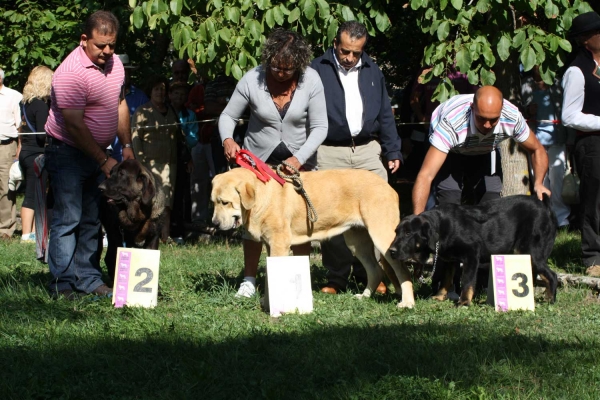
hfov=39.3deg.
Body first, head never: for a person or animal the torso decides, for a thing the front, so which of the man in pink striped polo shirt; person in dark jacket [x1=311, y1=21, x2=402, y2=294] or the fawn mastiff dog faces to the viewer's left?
the fawn mastiff dog

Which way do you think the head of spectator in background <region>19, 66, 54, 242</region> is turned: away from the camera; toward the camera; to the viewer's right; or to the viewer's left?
away from the camera

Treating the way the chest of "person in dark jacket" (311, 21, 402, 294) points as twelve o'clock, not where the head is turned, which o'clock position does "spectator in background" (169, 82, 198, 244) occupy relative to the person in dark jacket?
The spectator in background is roughly at 5 o'clock from the person in dark jacket.

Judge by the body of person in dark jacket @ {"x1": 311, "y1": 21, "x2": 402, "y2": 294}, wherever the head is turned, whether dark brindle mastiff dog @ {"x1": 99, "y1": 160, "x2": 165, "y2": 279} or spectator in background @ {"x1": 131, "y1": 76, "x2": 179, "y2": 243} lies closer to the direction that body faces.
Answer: the dark brindle mastiff dog

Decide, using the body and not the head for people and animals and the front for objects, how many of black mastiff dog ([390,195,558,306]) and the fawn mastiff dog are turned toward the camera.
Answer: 0

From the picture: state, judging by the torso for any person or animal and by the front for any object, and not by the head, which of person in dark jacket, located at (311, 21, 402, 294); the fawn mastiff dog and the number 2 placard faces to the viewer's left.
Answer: the fawn mastiff dog

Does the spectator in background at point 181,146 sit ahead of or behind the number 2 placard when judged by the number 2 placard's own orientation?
behind

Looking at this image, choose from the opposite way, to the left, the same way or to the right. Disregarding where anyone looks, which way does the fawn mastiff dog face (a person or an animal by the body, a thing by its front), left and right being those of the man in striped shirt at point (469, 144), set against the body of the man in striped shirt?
to the right

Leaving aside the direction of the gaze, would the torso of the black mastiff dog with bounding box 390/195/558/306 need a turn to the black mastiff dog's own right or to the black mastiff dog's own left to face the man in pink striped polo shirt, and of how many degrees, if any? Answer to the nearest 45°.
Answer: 0° — it already faces them

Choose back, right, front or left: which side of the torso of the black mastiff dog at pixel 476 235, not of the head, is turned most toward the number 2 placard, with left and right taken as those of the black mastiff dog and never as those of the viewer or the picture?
front

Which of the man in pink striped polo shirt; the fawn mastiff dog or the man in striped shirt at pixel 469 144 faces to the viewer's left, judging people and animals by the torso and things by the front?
the fawn mastiff dog

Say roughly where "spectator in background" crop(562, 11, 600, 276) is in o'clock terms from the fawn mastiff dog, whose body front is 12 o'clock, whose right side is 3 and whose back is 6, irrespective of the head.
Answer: The spectator in background is roughly at 5 o'clock from the fawn mastiff dog.

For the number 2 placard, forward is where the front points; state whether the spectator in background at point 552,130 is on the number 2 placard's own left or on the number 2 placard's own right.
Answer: on the number 2 placard's own left

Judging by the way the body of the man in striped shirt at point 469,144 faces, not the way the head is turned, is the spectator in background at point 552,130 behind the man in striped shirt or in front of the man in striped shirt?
behind

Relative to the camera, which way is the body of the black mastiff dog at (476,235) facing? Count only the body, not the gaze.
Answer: to the viewer's left

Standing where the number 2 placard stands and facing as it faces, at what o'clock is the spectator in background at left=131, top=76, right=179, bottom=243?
The spectator in background is roughly at 6 o'clock from the number 2 placard.

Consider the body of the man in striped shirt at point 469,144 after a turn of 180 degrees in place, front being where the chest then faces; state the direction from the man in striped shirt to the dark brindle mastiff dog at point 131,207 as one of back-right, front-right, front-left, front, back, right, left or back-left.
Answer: left

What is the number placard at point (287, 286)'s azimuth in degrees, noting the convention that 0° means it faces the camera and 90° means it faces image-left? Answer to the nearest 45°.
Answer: approximately 0°

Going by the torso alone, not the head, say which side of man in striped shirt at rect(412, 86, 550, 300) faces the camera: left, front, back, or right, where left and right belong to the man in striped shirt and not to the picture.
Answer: front

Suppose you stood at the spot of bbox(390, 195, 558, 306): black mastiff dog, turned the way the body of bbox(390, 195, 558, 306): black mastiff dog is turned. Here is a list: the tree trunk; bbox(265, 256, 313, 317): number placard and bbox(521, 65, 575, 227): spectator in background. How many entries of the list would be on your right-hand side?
2
